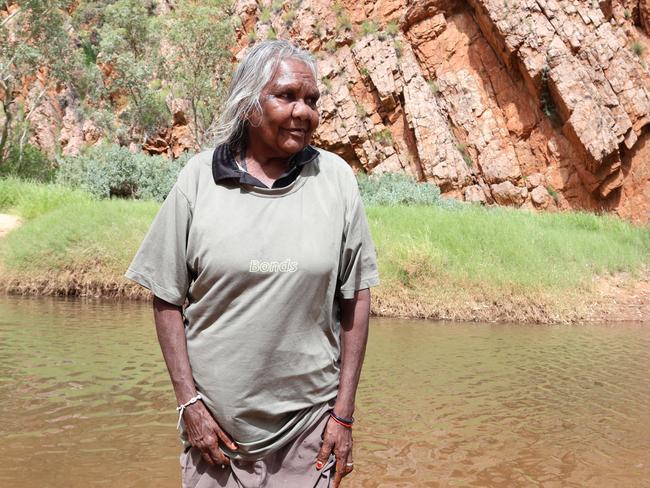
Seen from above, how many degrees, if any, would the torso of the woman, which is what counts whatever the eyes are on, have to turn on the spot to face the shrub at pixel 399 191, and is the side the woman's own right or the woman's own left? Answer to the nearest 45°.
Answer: approximately 180°

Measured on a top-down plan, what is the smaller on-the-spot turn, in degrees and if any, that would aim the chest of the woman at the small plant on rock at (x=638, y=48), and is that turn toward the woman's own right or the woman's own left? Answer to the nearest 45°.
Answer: approximately 135° to the woman's own left

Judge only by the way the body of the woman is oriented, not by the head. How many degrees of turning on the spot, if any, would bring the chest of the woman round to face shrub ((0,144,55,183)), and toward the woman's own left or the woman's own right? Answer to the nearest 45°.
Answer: approximately 180°

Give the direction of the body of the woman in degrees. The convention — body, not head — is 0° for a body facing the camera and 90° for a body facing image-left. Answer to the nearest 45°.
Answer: approximately 0°

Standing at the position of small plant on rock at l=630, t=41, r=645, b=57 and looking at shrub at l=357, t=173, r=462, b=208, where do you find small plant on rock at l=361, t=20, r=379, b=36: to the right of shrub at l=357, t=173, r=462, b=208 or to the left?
right

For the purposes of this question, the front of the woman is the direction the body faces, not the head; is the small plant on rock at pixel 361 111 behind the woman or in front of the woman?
behind

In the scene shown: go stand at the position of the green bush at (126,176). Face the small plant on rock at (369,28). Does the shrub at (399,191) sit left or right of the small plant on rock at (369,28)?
right

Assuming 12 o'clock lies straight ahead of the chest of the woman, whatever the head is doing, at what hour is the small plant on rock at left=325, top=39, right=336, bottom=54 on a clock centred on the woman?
The small plant on rock is roughly at 6 o'clock from the woman.

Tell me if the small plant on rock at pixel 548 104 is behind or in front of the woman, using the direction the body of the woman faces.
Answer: behind

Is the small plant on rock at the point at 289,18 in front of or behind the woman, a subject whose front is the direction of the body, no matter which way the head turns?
behind

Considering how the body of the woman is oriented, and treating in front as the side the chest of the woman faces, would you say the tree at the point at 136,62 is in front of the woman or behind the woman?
behind

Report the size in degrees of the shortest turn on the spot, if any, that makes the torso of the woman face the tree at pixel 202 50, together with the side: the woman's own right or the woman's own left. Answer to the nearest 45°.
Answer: approximately 180°

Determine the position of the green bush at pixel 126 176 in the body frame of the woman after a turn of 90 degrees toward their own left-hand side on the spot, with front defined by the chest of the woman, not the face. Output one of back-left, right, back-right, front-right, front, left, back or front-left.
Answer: left

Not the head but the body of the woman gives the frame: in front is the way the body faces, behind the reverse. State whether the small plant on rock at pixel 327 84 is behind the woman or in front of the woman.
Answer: behind
